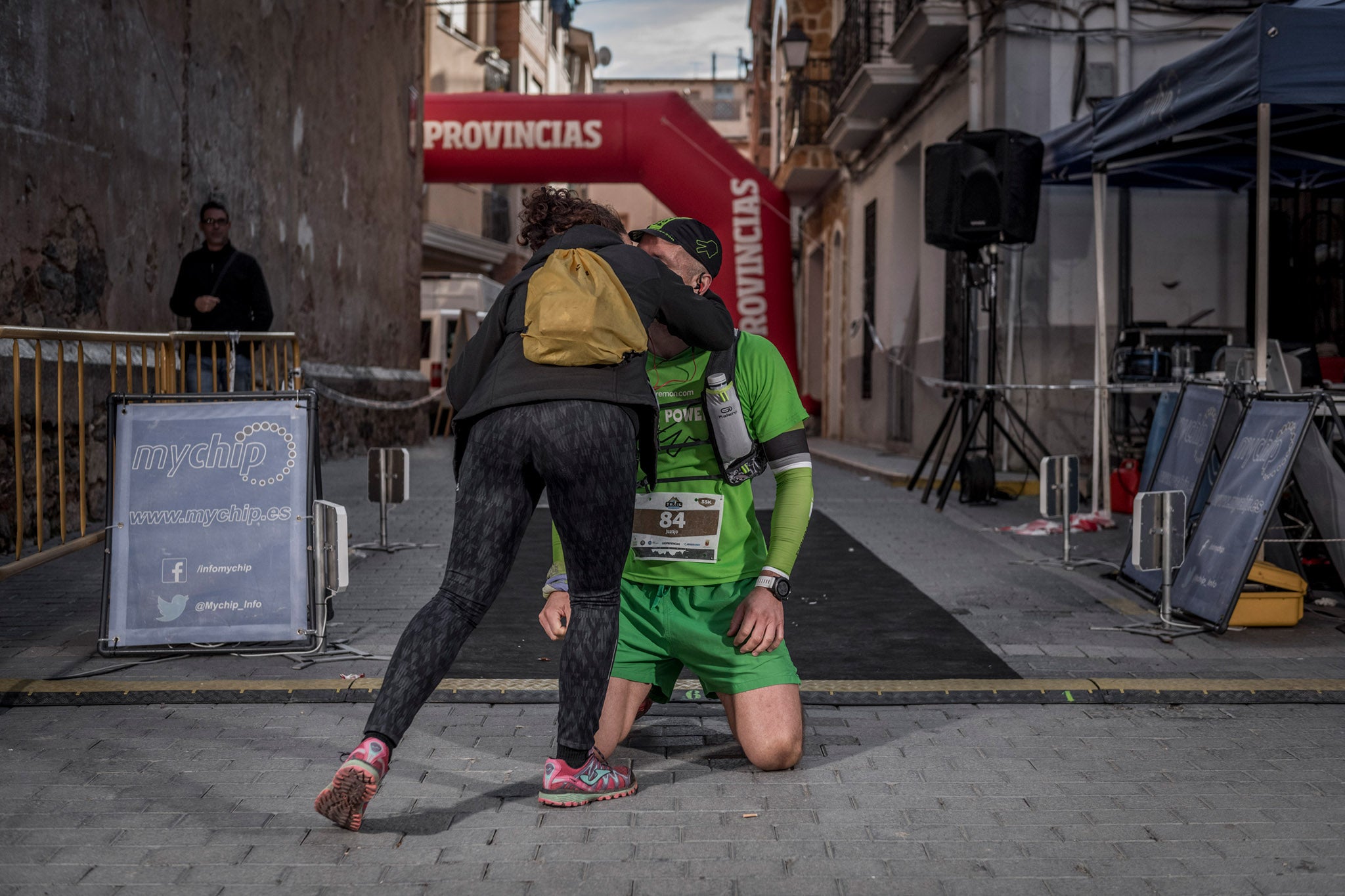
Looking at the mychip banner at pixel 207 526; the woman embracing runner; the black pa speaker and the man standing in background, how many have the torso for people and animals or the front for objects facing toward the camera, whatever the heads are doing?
3

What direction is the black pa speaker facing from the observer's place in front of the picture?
facing the viewer

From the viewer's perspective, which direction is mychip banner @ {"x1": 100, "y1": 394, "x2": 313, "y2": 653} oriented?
toward the camera

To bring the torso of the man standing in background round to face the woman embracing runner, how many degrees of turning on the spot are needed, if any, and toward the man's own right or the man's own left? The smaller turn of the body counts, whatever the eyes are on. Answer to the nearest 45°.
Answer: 0° — they already face them

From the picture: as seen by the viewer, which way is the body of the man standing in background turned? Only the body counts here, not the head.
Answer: toward the camera

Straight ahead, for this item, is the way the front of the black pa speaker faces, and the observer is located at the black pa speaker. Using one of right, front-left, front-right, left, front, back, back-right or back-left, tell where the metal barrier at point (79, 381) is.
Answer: front-right

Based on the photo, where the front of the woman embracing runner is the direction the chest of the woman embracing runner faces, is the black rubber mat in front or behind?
in front

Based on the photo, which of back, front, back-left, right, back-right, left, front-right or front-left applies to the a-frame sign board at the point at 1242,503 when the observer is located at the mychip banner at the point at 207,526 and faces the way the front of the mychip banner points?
left
